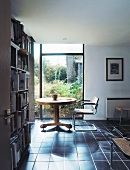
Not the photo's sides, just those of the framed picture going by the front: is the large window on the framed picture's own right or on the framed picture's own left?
on the framed picture's own right

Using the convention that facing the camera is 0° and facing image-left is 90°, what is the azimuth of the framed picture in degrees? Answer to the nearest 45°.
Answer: approximately 0°
